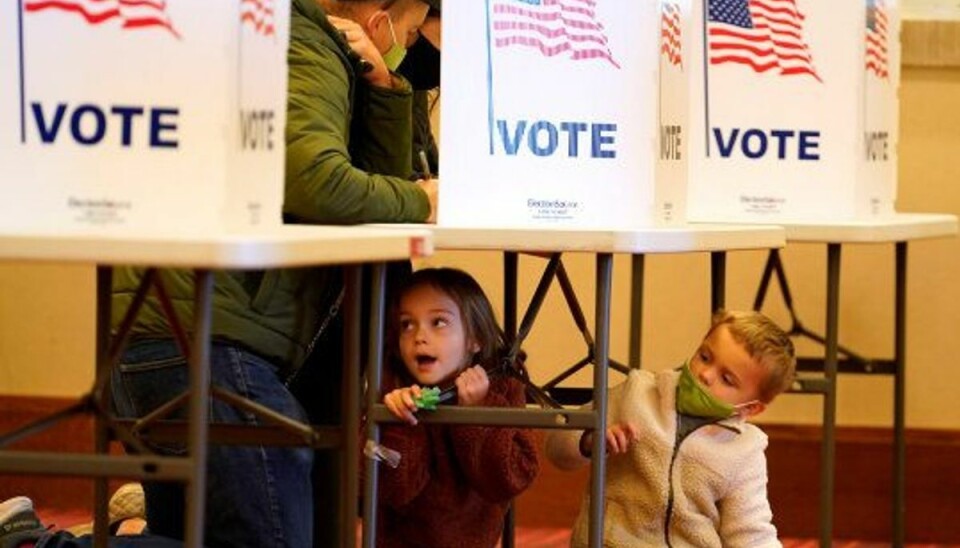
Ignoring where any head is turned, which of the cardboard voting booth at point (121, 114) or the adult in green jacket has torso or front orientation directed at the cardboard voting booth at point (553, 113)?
the adult in green jacket

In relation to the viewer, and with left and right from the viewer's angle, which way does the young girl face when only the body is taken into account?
facing the viewer and to the left of the viewer

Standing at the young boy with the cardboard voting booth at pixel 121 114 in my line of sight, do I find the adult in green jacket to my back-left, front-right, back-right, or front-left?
front-right

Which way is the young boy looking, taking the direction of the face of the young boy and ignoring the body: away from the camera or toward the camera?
toward the camera
